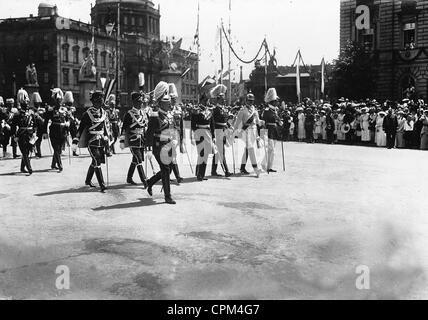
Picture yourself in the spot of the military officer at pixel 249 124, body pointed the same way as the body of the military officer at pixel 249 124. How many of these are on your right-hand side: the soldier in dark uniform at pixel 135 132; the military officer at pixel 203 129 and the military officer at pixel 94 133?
3

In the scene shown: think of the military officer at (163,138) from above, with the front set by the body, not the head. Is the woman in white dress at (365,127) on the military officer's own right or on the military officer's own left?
on the military officer's own left

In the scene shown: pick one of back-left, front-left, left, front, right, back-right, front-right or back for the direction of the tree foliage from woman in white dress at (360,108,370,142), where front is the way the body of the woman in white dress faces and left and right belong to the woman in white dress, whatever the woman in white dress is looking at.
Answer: back

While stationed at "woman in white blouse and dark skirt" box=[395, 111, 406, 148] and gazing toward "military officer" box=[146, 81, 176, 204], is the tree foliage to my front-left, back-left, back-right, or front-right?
back-right

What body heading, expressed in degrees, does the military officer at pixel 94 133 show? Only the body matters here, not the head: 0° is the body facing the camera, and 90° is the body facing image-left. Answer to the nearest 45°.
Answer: approximately 315°

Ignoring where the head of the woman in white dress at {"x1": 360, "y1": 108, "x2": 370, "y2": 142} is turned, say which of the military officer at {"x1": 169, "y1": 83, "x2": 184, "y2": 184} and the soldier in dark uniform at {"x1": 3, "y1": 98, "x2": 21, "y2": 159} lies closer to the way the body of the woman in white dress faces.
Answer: the military officer
